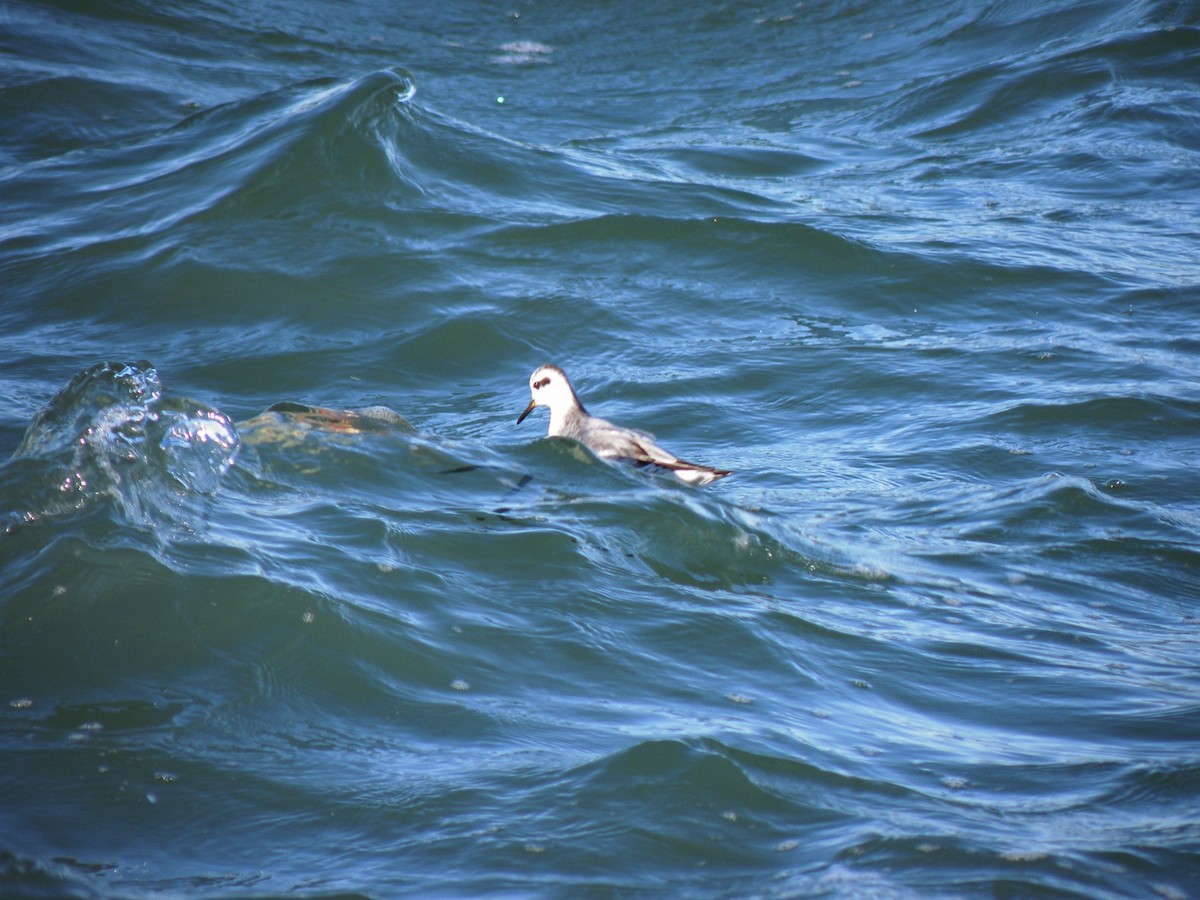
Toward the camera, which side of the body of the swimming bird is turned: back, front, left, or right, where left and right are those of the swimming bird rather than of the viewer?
left
